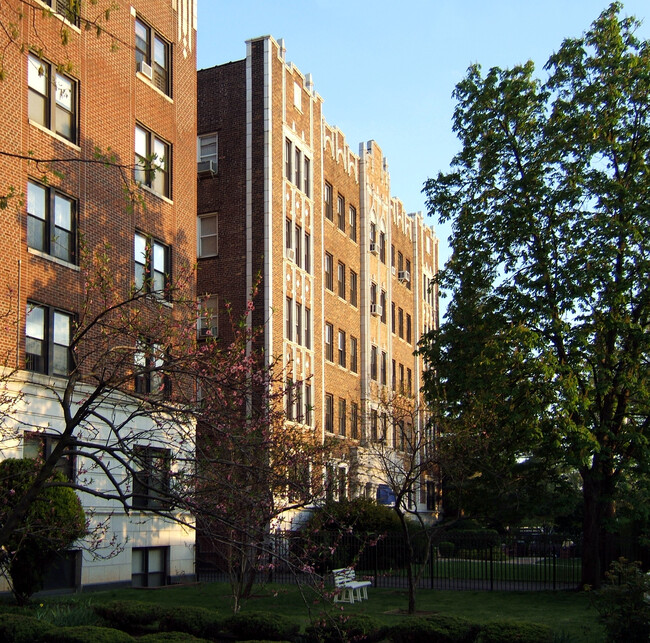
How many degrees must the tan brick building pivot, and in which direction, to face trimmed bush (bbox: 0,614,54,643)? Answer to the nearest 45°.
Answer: approximately 45° to its right

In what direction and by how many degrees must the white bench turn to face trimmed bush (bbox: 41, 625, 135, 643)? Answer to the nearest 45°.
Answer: approximately 45° to its right

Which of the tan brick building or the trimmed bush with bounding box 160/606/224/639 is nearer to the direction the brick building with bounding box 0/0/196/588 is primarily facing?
the trimmed bush

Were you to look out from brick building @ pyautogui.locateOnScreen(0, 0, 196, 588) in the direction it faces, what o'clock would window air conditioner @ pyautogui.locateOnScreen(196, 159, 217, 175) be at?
The window air conditioner is roughly at 8 o'clock from the brick building.

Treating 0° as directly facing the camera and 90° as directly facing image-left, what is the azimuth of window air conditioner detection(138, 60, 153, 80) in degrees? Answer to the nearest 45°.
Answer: approximately 315°
